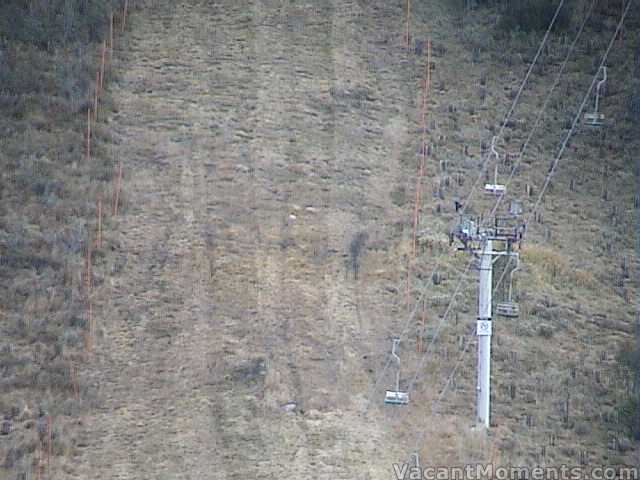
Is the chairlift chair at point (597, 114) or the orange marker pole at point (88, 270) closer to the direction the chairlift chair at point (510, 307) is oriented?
the chairlift chair

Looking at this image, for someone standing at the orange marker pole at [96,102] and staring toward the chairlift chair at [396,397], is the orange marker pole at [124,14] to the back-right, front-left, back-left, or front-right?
back-left

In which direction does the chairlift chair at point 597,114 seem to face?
away from the camera

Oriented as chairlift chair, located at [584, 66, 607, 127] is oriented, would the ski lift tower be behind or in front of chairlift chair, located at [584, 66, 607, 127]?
behind

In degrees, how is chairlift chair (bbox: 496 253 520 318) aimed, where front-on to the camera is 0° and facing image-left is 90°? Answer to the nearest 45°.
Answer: approximately 180°

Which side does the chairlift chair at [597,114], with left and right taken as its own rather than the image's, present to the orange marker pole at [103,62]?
left

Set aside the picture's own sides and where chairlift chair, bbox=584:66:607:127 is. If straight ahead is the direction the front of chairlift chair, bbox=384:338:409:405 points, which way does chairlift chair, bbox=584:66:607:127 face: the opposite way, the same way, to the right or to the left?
the opposite way

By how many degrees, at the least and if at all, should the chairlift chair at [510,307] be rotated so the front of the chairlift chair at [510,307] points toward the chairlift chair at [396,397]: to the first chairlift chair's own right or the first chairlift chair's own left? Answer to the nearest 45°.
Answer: approximately 135° to the first chairlift chair's own left

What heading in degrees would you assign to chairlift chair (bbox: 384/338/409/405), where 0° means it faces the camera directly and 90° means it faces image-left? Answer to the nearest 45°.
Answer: approximately 0°
